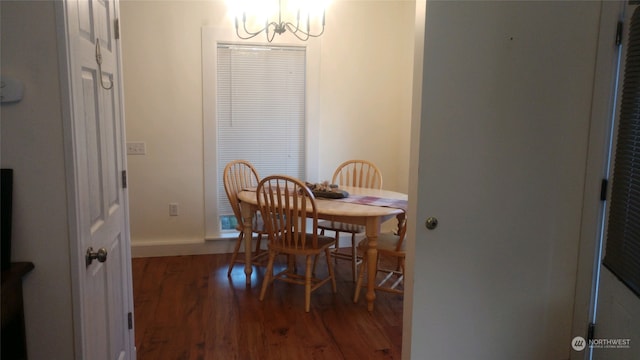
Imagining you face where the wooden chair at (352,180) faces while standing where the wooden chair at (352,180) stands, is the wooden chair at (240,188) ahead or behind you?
ahead

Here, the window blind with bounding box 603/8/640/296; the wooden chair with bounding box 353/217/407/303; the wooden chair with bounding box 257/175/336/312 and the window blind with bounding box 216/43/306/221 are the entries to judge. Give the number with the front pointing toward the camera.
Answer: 1

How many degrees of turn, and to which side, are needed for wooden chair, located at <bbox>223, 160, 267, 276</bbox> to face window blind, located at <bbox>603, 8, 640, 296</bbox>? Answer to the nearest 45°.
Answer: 0° — it already faces it

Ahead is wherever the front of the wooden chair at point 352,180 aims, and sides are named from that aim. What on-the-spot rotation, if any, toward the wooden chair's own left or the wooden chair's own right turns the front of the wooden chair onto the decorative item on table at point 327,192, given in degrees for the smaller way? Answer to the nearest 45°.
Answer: approximately 45° to the wooden chair's own left

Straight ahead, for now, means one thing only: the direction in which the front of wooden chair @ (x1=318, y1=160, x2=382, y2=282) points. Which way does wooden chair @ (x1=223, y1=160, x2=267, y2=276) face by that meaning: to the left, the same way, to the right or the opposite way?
to the left

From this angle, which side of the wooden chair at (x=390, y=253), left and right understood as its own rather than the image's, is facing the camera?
left

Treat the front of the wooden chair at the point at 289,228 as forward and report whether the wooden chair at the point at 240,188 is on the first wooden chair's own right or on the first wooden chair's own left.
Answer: on the first wooden chair's own left

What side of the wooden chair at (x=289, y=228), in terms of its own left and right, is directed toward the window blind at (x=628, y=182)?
right

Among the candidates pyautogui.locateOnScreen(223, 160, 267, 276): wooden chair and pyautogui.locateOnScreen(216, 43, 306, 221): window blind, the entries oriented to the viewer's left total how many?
0

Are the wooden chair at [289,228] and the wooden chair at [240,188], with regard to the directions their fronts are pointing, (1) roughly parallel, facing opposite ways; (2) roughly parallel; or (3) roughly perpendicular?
roughly perpendicular

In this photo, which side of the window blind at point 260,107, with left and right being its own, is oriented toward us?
front

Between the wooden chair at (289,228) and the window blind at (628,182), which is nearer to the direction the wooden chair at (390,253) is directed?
the wooden chair

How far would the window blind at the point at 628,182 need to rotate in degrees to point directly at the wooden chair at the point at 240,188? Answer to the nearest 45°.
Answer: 0° — it already faces it
